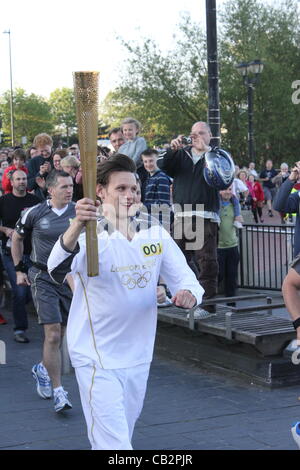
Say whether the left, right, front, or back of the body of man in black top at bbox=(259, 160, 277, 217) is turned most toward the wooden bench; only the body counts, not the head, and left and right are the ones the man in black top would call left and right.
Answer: front

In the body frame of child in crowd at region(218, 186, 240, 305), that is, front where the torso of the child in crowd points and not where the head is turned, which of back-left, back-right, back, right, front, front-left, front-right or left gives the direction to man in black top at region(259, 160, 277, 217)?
back

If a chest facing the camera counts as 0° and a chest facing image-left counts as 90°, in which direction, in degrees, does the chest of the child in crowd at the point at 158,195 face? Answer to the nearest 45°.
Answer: approximately 45°

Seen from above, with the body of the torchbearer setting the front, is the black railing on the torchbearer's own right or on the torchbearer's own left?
on the torchbearer's own left

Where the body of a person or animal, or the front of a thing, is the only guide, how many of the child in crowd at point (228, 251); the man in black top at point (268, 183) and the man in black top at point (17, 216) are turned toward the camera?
3

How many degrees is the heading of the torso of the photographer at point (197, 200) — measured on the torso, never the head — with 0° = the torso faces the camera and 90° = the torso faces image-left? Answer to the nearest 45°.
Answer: approximately 45°

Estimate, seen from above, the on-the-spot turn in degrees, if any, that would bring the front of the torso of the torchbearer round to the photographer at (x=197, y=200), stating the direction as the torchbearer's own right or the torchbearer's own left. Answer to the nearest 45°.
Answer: approximately 135° to the torchbearer's own left

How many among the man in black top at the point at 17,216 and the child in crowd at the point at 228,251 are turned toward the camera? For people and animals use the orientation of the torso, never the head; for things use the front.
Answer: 2
